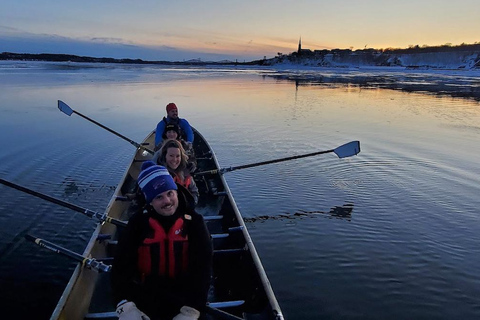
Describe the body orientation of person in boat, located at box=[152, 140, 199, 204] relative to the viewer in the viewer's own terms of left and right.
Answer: facing the viewer

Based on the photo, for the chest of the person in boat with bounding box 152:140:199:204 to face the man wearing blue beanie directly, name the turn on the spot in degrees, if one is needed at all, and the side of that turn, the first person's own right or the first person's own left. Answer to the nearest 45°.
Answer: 0° — they already face them

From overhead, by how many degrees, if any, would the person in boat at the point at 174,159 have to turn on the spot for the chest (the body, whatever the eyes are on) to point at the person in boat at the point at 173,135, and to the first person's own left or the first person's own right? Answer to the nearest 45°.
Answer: approximately 180°

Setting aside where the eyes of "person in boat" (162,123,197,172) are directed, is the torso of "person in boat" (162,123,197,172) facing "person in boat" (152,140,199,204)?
yes

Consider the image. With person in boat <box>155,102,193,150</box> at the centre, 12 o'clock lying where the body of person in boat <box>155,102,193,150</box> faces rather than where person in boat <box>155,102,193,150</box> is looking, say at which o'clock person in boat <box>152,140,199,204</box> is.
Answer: person in boat <box>152,140,199,204</box> is roughly at 12 o'clock from person in boat <box>155,102,193,150</box>.

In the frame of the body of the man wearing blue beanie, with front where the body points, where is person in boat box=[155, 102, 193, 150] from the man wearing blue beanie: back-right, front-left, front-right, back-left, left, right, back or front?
back

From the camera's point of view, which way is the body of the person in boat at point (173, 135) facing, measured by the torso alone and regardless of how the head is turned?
toward the camera

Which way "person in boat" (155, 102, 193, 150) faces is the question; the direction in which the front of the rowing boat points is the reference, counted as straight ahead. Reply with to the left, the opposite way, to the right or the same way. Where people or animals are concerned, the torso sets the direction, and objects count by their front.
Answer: the opposite way

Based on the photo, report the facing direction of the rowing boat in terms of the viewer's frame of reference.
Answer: facing away from the viewer

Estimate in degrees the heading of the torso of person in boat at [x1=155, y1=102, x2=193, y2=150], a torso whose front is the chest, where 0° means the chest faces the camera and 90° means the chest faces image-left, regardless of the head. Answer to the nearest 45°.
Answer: approximately 0°

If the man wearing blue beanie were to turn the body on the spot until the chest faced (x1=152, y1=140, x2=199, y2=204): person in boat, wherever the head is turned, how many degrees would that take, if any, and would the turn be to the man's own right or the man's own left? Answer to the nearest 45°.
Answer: approximately 180°

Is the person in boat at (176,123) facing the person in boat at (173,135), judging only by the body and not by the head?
yes
